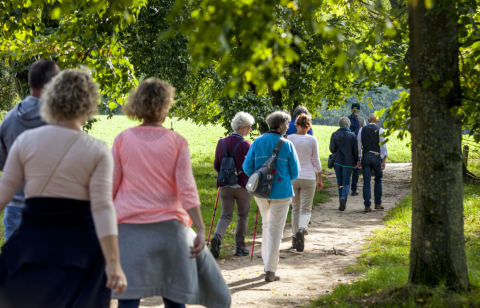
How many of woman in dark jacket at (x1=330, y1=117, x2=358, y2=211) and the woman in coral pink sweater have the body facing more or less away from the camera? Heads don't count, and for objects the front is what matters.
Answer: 2

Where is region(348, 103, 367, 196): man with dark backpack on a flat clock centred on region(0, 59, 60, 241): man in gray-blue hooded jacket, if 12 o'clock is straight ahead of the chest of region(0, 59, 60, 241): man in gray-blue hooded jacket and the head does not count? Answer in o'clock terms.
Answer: region(348, 103, 367, 196): man with dark backpack is roughly at 12 o'clock from region(0, 59, 60, 241): man in gray-blue hooded jacket.

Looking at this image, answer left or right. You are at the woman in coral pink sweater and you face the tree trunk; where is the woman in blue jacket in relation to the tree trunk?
left

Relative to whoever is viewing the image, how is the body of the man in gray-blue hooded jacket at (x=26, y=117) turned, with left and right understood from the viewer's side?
facing away from the viewer and to the right of the viewer

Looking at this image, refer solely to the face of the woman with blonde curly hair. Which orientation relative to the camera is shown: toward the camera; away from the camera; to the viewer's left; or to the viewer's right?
away from the camera

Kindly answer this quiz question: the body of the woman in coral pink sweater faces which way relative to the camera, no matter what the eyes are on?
away from the camera

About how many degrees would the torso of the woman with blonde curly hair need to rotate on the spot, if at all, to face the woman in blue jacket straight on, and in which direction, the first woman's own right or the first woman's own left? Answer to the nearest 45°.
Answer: approximately 45° to the first woman's own right

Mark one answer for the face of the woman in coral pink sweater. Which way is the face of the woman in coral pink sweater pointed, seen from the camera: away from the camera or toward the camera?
away from the camera

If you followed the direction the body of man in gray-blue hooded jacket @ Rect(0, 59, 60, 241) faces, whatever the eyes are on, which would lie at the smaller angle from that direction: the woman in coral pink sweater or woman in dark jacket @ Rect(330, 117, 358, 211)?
the woman in dark jacket

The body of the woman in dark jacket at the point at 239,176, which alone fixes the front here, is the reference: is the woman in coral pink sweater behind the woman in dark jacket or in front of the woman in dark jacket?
behind

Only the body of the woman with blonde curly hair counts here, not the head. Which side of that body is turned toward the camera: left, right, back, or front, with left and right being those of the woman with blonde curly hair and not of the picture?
back

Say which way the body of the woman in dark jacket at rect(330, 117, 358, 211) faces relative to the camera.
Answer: away from the camera

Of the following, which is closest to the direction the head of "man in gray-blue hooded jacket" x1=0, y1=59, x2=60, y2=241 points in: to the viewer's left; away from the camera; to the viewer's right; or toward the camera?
away from the camera
